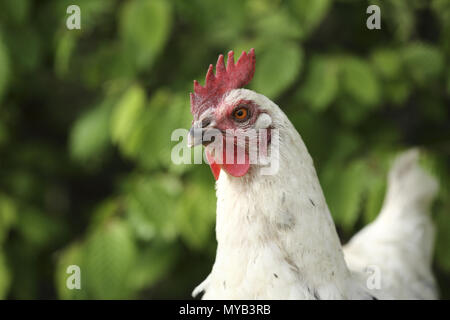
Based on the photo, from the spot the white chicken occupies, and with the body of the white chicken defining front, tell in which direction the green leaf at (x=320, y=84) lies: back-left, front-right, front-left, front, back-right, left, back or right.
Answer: back-right

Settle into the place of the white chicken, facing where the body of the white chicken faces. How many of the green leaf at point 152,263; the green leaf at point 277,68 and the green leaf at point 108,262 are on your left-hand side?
0

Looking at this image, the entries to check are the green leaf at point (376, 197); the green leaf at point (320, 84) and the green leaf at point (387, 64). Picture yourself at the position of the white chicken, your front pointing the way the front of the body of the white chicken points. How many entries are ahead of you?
0

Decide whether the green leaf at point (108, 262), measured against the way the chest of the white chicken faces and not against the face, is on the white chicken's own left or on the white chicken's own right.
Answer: on the white chicken's own right

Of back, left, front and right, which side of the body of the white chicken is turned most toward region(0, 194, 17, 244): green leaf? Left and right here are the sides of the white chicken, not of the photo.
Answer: right

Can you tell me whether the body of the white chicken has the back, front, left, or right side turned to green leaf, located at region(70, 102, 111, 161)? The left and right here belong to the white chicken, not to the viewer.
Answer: right

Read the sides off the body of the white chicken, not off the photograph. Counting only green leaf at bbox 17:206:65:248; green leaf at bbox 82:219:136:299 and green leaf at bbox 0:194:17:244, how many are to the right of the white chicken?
3

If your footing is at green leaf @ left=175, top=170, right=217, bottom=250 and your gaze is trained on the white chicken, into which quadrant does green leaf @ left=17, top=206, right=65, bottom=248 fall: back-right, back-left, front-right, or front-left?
back-right

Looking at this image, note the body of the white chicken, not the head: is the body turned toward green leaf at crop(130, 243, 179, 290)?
no

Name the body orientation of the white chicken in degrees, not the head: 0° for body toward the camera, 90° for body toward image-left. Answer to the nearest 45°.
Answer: approximately 45°

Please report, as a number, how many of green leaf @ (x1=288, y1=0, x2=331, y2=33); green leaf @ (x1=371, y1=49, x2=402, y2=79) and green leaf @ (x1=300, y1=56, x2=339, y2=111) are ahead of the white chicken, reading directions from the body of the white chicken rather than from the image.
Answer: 0

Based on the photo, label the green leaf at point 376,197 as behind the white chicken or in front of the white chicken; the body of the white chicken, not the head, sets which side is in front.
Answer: behind

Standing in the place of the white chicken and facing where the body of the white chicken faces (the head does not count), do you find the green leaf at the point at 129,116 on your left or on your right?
on your right

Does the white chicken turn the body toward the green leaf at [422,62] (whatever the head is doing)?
no

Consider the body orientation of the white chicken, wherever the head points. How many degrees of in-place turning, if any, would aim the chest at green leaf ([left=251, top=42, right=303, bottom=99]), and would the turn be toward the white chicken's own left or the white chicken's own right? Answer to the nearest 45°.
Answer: approximately 135° to the white chicken's own right

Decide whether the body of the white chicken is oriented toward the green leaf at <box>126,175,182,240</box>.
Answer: no

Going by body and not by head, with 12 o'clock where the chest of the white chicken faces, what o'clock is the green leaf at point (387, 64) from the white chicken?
The green leaf is roughly at 5 o'clock from the white chicken.

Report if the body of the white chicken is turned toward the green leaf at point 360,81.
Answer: no
